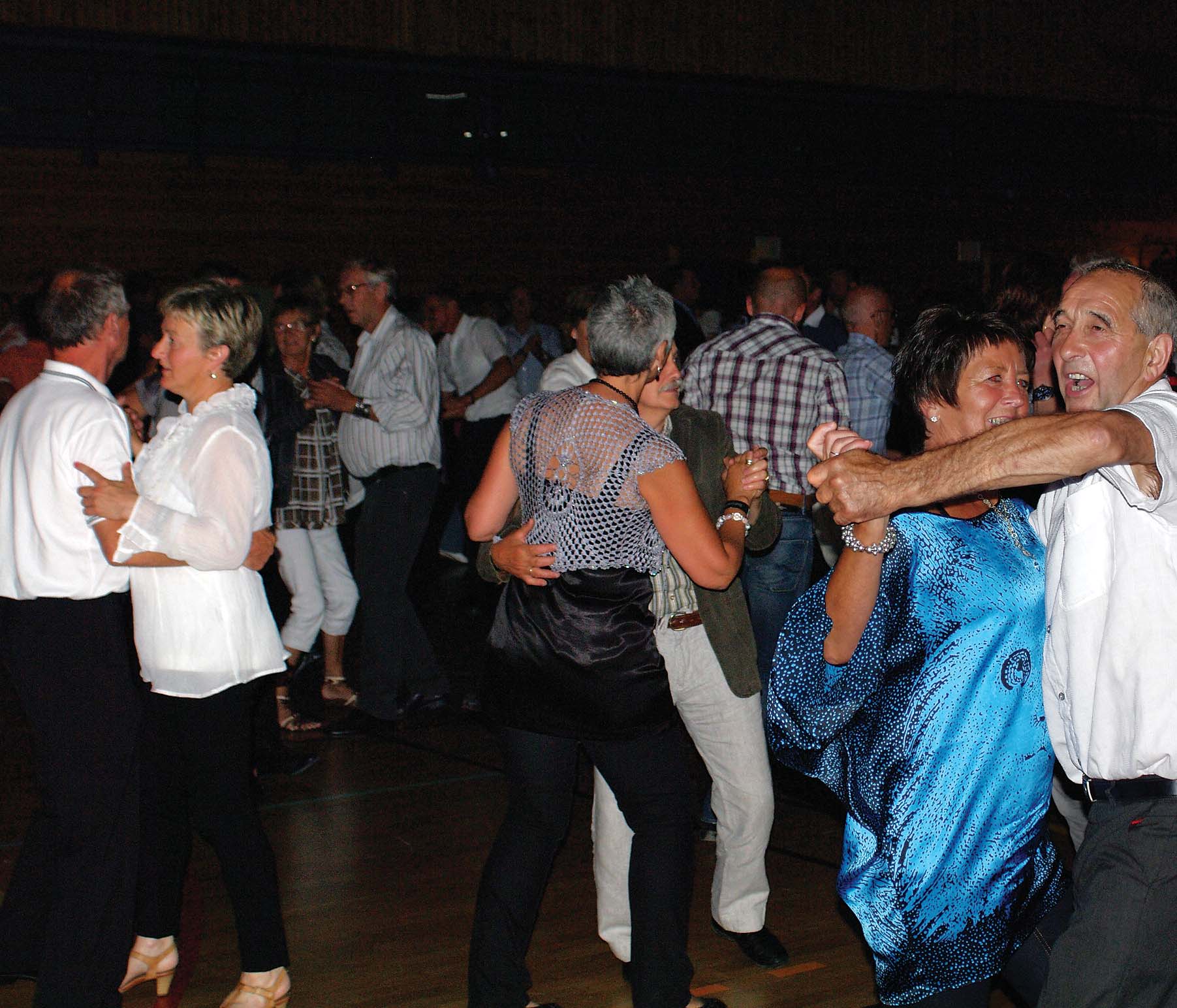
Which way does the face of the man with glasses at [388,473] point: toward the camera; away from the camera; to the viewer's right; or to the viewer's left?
to the viewer's left

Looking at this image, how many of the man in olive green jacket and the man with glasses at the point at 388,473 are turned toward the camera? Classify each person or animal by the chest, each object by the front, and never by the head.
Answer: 1

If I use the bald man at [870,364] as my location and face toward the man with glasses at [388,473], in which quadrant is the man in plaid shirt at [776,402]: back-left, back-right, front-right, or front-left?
front-left

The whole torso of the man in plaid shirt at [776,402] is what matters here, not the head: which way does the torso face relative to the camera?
away from the camera

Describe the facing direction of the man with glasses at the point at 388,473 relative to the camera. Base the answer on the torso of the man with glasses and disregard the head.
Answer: to the viewer's left

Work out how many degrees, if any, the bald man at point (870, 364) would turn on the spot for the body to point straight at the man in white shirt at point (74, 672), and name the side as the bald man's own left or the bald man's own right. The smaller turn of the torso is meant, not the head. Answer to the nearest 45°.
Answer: approximately 180°

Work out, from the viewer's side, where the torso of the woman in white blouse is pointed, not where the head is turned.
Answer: to the viewer's left

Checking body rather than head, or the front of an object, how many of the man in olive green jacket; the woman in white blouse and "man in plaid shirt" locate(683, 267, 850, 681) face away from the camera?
1

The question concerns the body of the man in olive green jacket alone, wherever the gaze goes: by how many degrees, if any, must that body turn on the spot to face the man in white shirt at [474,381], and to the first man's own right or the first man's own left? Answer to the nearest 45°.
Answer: approximately 180°

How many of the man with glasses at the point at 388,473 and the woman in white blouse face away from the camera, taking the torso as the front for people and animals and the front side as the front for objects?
0

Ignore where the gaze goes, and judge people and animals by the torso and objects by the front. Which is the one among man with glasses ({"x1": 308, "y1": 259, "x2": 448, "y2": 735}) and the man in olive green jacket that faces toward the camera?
the man in olive green jacket

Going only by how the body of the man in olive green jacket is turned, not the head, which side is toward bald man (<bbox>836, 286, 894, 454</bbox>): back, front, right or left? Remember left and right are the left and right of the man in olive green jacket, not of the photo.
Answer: back

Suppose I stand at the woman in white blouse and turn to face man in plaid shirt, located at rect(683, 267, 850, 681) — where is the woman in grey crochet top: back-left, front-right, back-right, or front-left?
front-right

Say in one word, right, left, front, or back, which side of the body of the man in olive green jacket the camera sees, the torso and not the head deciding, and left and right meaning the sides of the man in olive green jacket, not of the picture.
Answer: front

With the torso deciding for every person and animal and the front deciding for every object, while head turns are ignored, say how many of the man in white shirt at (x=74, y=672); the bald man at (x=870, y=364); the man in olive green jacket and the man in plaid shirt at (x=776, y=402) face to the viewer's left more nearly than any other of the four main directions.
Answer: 0

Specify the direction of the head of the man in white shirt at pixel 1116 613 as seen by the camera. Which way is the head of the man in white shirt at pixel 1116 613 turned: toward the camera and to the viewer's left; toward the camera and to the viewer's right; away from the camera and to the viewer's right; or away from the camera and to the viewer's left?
toward the camera and to the viewer's left

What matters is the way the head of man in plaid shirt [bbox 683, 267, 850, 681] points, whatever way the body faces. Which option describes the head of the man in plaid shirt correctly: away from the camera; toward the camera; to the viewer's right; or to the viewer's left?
away from the camera

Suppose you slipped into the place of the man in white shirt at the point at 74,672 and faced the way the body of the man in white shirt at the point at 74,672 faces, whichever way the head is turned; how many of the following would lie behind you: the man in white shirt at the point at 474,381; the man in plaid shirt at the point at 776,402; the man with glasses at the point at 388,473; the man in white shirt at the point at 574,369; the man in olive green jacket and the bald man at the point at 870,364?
0
